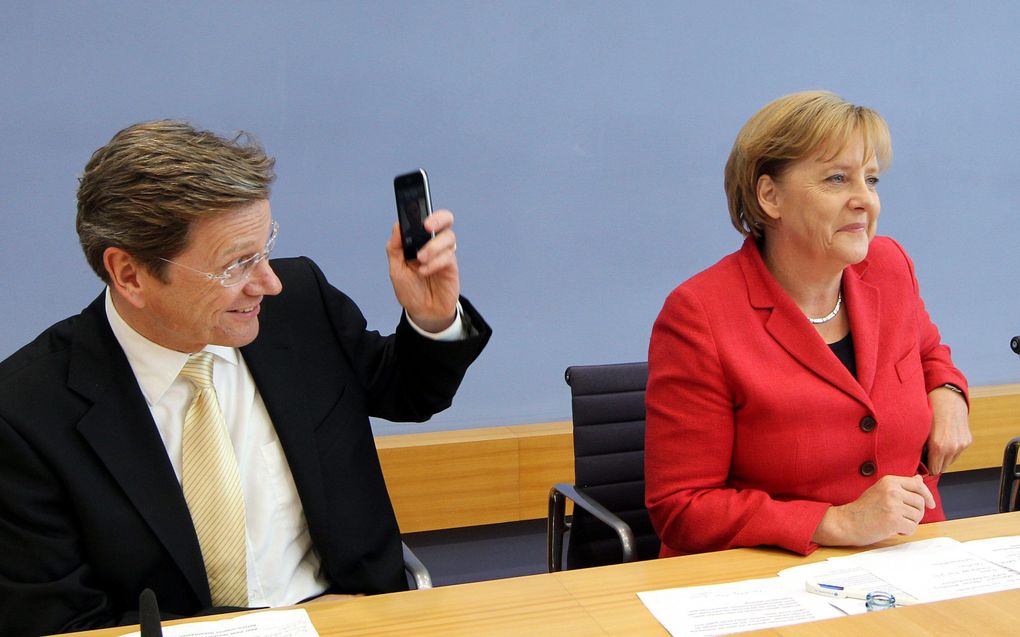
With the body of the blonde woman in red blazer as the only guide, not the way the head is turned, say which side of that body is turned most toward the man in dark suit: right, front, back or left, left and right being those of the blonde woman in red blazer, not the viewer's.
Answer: right

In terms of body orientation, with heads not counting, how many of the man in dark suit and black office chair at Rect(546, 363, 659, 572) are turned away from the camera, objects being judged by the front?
0

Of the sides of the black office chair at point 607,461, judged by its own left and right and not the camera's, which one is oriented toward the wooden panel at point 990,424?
left

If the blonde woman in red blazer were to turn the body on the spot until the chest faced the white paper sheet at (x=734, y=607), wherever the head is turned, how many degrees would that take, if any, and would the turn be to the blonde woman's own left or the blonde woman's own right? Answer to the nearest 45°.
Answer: approximately 45° to the blonde woman's own right

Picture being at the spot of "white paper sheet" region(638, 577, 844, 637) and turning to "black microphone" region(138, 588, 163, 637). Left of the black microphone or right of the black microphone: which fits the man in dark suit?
right

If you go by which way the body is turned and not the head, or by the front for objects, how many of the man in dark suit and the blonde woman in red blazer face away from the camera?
0

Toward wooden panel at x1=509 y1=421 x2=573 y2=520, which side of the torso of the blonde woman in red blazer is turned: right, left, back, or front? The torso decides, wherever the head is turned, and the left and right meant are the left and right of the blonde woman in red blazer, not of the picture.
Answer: back

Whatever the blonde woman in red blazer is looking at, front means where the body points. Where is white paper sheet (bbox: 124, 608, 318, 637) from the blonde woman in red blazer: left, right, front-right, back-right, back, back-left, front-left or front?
right

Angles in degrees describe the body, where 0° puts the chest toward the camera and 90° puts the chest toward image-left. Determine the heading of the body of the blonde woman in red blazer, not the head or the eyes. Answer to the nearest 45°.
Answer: approximately 315°
